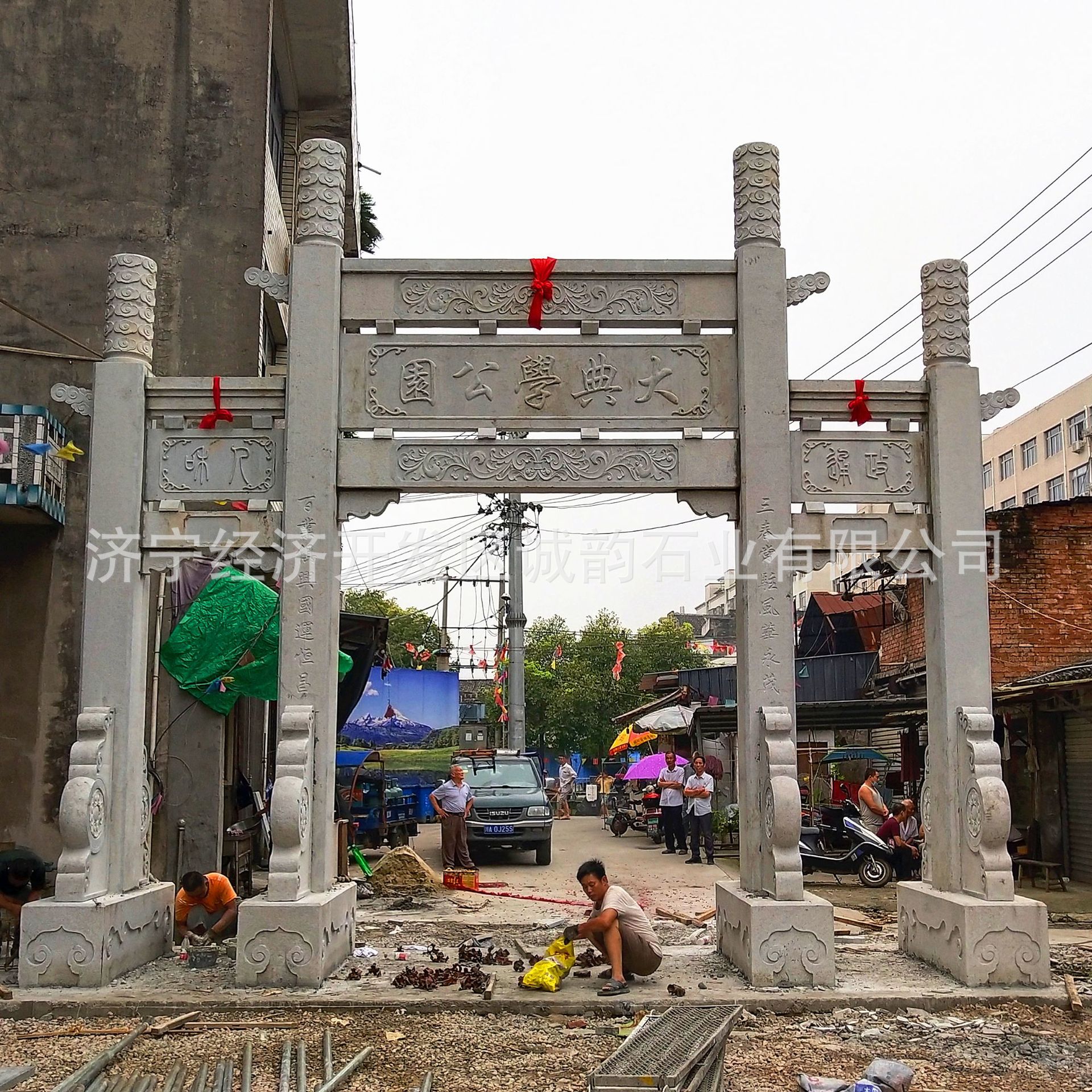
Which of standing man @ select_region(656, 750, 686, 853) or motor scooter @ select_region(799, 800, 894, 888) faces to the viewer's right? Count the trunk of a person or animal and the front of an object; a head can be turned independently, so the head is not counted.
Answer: the motor scooter

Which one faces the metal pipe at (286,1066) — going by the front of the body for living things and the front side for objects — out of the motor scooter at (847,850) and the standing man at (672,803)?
the standing man

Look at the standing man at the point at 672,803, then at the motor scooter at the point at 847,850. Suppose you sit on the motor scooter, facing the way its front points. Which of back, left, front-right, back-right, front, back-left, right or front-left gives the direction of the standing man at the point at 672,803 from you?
back-left

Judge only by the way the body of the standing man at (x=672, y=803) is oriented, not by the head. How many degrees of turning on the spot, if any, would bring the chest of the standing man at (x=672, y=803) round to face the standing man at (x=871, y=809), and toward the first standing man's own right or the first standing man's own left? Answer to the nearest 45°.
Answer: approximately 45° to the first standing man's own left

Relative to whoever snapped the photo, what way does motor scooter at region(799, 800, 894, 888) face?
facing to the right of the viewer

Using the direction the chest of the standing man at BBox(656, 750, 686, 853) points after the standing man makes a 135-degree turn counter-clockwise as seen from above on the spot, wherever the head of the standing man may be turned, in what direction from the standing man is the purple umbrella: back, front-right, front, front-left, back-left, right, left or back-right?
front-left
